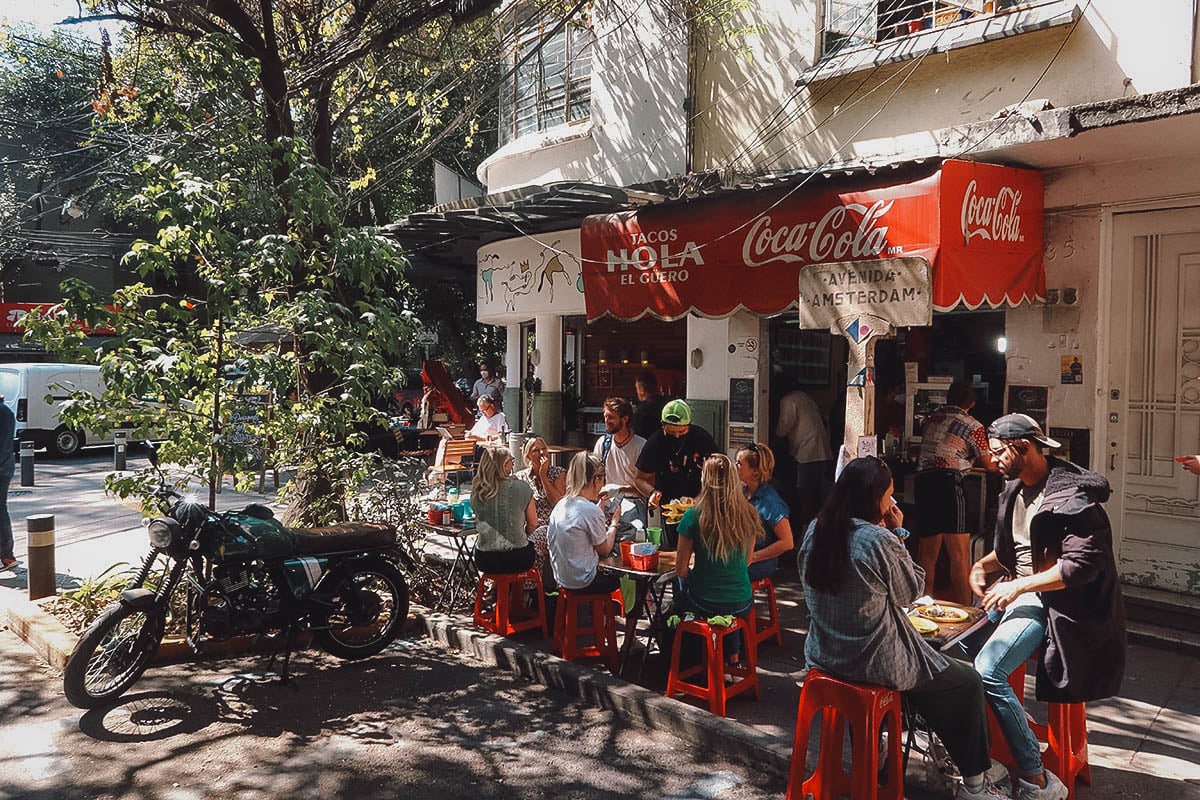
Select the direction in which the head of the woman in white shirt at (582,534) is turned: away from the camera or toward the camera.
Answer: away from the camera

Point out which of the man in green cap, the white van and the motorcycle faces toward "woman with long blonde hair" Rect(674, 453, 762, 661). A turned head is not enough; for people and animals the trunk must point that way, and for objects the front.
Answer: the man in green cap

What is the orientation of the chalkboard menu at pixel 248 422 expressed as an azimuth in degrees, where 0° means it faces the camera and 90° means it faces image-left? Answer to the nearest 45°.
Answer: approximately 0°

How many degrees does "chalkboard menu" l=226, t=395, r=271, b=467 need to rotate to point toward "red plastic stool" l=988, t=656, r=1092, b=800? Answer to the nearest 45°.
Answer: approximately 45° to its left

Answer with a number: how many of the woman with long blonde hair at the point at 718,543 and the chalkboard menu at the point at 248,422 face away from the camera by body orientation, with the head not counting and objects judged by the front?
1

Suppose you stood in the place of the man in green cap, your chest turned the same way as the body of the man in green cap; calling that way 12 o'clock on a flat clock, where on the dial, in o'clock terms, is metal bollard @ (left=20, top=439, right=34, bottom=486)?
The metal bollard is roughly at 4 o'clock from the man in green cap.

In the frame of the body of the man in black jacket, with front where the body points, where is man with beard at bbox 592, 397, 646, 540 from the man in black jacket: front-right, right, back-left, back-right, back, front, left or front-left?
right

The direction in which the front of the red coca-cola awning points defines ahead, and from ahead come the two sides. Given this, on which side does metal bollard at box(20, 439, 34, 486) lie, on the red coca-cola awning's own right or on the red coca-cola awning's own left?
on the red coca-cola awning's own right

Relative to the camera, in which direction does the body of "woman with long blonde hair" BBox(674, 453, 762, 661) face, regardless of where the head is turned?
away from the camera

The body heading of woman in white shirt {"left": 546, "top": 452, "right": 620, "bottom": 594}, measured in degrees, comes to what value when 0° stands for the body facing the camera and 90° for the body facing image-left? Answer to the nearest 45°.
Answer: approximately 225°

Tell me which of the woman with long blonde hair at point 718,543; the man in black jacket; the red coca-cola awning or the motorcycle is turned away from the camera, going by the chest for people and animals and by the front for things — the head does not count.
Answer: the woman with long blonde hair

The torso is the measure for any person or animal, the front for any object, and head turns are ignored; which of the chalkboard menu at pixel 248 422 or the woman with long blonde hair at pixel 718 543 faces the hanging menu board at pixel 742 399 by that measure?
the woman with long blonde hair
